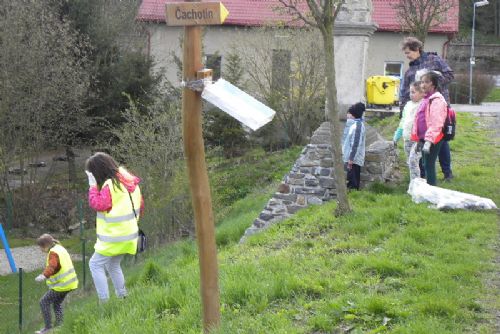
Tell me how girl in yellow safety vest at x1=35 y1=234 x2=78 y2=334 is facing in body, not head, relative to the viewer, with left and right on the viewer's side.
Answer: facing to the left of the viewer

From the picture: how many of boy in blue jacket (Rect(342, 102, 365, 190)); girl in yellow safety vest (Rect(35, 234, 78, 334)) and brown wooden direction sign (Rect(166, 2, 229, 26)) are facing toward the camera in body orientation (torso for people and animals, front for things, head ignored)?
1

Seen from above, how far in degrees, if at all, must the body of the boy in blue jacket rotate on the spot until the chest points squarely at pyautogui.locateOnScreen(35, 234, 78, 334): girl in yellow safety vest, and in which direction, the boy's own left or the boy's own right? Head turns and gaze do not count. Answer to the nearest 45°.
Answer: approximately 45° to the boy's own left

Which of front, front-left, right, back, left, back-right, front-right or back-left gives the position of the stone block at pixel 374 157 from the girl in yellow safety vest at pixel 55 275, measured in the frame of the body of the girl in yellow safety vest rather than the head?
back

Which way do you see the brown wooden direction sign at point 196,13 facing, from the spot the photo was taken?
facing the viewer

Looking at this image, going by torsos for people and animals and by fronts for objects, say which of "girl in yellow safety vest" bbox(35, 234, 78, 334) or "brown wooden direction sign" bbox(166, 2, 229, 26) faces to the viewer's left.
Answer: the girl in yellow safety vest

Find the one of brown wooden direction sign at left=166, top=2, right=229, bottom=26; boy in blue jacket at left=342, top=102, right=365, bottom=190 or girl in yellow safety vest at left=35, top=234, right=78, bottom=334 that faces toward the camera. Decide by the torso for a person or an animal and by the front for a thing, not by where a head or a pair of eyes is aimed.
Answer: the brown wooden direction sign

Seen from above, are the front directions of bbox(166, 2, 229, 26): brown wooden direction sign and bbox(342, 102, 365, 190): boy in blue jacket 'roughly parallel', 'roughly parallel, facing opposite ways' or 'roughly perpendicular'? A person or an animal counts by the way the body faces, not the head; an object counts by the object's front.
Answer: roughly perpendicular

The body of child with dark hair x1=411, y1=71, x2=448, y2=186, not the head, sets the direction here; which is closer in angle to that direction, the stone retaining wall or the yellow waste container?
the stone retaining wall
